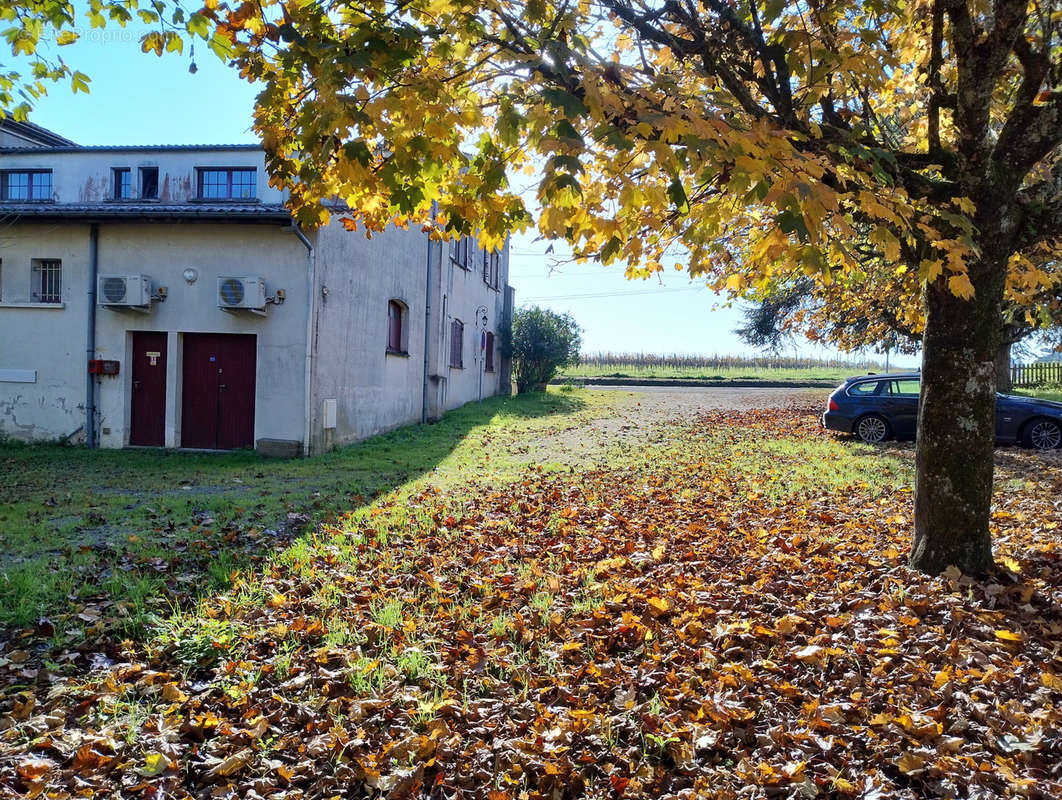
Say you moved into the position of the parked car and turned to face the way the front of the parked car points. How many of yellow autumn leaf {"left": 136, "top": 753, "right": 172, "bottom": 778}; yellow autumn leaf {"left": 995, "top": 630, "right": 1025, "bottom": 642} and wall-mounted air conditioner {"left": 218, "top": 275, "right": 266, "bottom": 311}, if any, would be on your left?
0

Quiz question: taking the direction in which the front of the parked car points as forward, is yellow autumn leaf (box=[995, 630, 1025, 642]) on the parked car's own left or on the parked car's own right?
on the parked car's own right

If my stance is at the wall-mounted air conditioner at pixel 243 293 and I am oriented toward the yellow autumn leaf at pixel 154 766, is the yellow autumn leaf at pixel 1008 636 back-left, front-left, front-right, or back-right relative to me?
front-left

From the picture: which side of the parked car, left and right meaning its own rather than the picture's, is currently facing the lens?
right

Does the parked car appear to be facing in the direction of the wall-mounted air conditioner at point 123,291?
no

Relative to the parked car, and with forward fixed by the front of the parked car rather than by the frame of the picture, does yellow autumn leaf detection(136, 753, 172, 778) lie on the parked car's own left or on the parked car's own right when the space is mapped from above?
on the parked car's own right

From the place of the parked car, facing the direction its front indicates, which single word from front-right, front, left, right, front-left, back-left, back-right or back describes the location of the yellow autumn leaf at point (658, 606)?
right
